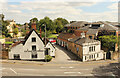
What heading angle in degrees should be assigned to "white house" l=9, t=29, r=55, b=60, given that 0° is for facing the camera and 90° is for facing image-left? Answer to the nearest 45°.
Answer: approximately 0°
